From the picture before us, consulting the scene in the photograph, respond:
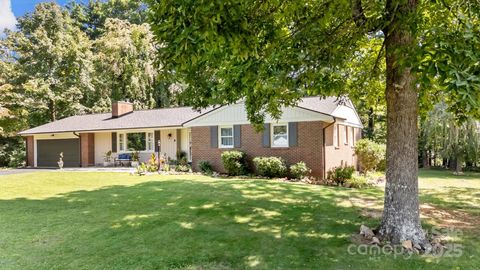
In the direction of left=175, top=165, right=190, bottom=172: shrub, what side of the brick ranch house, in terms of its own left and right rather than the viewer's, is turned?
front

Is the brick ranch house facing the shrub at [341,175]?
no

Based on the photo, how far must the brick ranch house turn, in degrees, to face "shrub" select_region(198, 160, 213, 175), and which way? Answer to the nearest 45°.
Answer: approximately 45° to its left

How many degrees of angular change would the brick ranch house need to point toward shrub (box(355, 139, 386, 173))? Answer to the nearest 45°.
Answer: approximately 135° to its left

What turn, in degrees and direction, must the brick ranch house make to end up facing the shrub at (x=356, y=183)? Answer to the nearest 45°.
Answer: approximately 90° to its left

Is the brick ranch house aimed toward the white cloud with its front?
no

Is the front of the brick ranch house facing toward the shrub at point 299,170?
no

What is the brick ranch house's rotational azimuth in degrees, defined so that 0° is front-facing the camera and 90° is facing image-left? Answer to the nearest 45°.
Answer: approximately 45°
